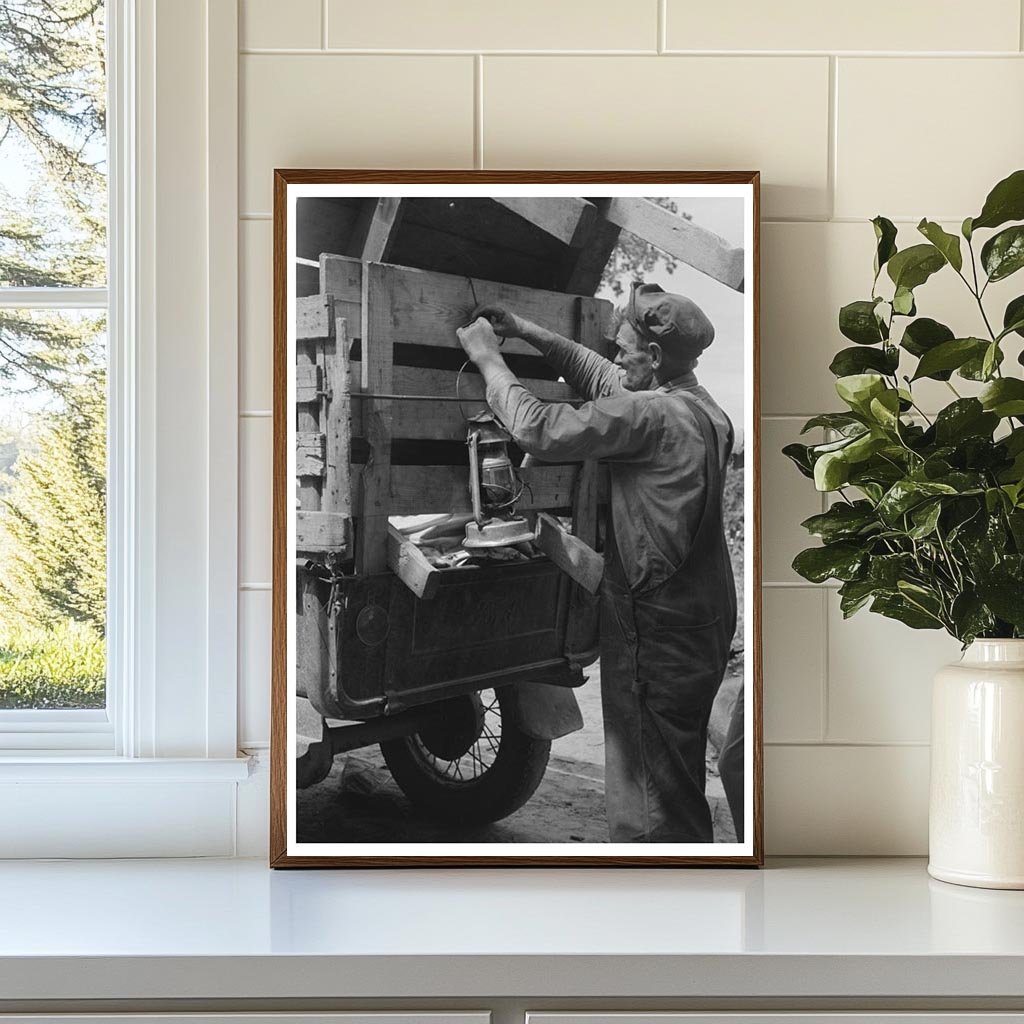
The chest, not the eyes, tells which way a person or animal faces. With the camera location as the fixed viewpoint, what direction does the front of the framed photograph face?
facing the viewer
